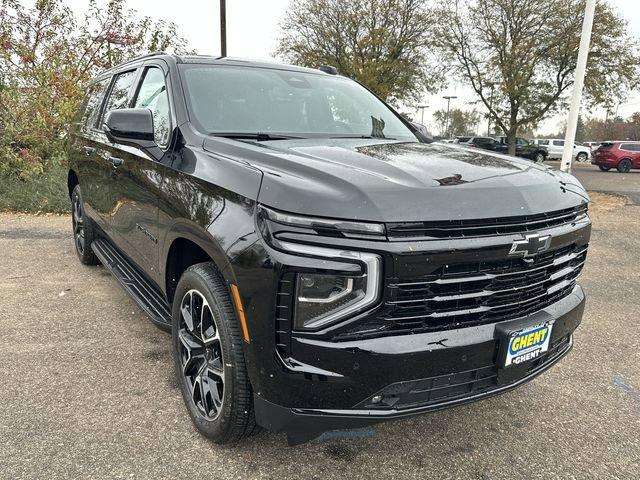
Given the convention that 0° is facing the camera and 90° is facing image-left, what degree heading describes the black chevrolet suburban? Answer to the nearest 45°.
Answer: approximately 315°

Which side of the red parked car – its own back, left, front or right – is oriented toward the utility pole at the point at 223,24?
back

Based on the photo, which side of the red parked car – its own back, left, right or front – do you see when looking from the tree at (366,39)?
back

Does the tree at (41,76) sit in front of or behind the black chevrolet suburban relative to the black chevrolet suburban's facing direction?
behind

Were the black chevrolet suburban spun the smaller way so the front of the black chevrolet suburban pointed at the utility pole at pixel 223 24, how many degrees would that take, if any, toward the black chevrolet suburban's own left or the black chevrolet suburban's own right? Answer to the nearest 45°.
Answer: approximately 135° to the black chevrolet suburban's own left

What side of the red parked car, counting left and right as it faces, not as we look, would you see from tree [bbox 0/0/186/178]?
back

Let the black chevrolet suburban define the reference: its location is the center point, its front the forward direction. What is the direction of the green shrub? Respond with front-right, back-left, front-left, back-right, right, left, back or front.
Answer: back
